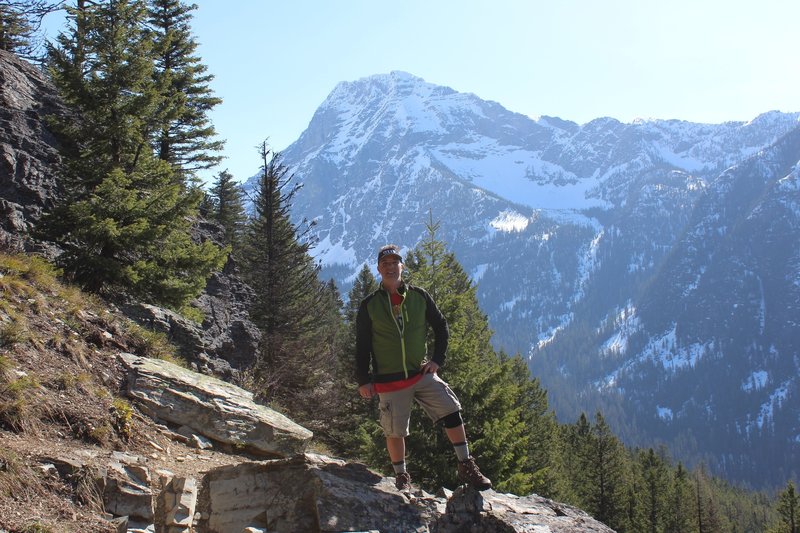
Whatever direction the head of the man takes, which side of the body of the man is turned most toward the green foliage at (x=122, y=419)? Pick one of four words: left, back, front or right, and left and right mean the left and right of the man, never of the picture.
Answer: right

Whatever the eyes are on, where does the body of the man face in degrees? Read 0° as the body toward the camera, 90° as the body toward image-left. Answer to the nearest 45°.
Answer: approximately 0°

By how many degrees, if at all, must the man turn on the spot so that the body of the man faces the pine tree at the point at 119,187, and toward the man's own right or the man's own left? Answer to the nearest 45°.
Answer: approximately 135° to the man's own right
